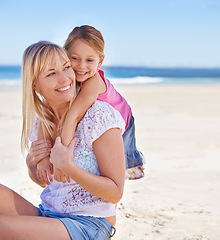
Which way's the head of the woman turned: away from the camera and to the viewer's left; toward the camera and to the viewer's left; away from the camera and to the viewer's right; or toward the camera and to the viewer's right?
toward the camera and to the viewer's right

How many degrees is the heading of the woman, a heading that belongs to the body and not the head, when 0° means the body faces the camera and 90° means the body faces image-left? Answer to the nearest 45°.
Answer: approximately 45°

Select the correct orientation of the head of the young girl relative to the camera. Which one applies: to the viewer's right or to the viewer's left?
to the viewer's left

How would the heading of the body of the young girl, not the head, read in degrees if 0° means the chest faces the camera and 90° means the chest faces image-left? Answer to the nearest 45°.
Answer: approximately 45°
